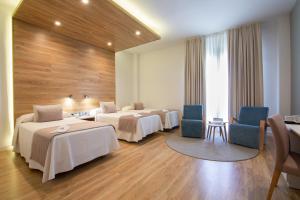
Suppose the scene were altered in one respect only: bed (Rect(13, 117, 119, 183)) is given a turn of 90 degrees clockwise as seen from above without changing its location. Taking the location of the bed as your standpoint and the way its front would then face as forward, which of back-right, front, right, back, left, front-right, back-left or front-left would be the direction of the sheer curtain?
back-left

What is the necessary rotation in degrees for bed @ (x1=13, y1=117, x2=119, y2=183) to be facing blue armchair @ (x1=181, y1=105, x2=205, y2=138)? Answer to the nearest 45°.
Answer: approximately 45° to its left

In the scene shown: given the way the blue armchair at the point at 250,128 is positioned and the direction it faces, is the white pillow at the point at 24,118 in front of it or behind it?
in front

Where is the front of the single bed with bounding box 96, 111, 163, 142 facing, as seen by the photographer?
facing the viewer and to the right of the viewer

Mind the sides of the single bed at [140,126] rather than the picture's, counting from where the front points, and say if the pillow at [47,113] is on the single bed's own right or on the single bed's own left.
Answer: on the single bed's own right

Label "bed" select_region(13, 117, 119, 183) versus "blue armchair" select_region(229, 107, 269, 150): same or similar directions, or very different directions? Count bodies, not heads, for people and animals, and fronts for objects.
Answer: very different directions

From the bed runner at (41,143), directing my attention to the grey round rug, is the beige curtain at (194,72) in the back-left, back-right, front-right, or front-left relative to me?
front-left

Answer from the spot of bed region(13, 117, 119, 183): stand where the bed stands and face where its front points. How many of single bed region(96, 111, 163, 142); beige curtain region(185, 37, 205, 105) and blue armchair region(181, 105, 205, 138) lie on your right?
0

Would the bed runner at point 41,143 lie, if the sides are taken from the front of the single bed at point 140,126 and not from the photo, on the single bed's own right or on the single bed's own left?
on the single bed's own right

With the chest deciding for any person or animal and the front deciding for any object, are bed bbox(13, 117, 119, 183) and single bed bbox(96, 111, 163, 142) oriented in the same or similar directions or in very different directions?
same or similar directions

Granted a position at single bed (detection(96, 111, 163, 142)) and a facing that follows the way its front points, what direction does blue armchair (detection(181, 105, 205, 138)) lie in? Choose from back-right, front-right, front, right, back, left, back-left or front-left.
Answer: front-left
